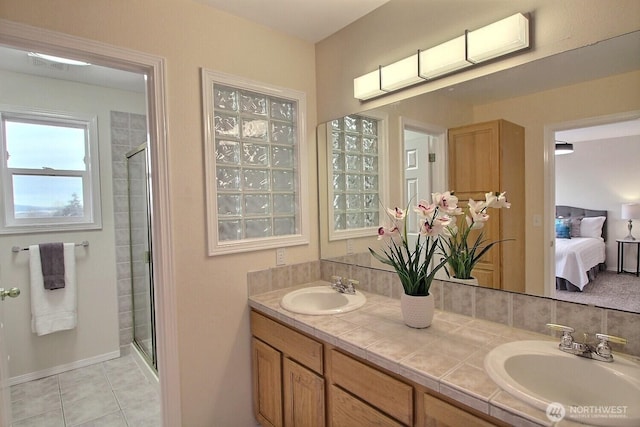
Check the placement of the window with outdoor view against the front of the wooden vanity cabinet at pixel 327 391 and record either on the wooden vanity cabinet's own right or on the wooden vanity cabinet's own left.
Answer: on the wooden vanity cabinet's own right

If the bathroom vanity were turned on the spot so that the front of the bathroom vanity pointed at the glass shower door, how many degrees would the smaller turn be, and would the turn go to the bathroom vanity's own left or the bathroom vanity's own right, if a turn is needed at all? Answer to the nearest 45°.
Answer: approximately 90° to the bathroom vanity's own right

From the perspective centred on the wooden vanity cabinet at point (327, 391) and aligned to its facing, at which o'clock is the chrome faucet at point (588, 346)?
The chrome faucet is roughly at 8 o'clock from the wooden vanity cabinet.

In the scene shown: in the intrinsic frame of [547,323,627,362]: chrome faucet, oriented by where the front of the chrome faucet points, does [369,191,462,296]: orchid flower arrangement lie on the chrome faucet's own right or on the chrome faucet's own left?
on the chrome faucet's own right

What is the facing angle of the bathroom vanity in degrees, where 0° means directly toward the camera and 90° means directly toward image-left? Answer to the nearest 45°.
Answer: approximately 45°

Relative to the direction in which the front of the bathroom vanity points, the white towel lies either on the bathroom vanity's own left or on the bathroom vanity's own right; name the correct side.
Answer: on the bathroom vanity's own right

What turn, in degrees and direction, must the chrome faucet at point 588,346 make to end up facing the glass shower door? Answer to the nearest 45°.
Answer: approximately 45° to its right
